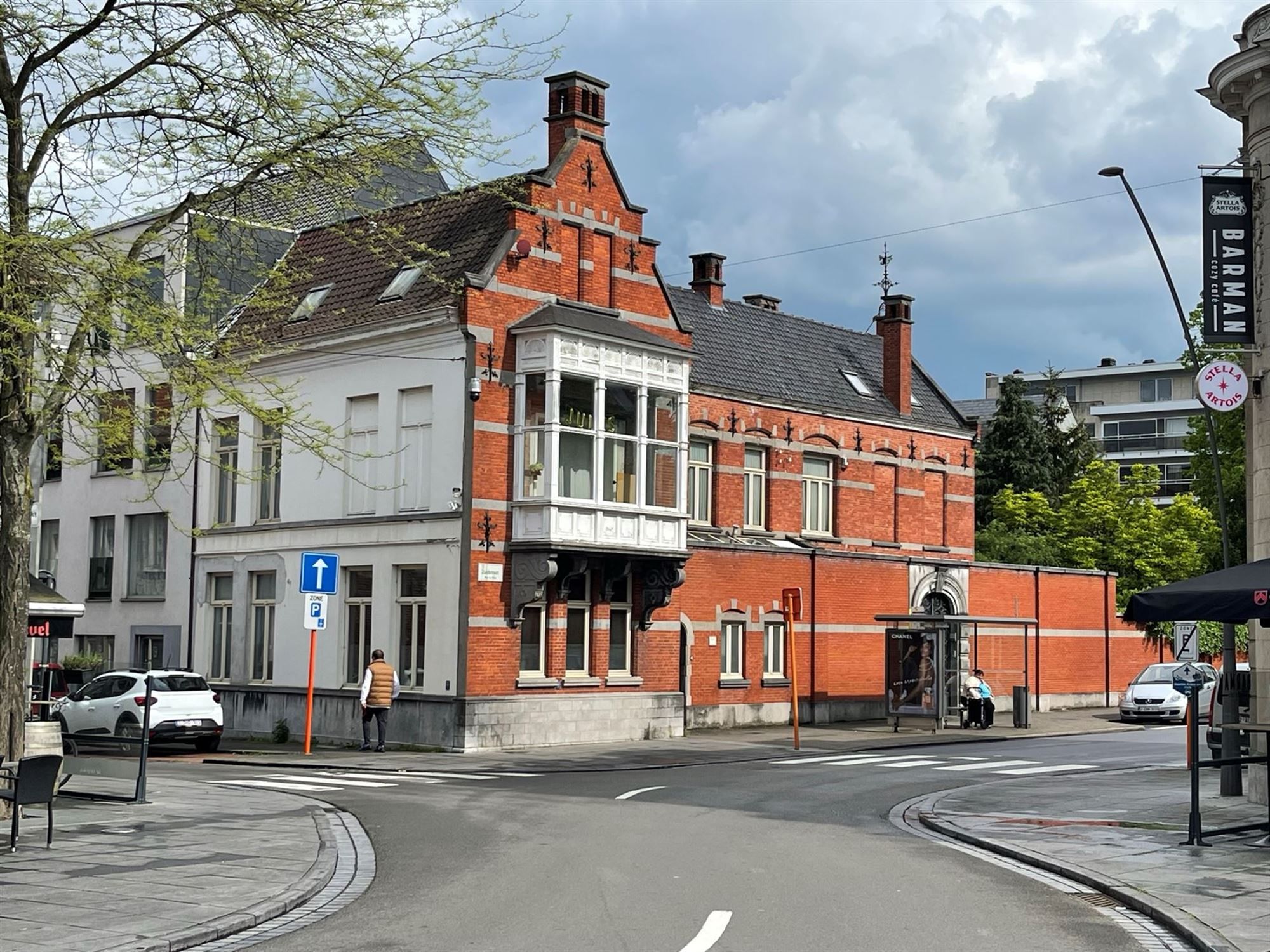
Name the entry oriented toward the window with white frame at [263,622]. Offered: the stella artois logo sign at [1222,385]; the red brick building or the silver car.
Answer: the silver car

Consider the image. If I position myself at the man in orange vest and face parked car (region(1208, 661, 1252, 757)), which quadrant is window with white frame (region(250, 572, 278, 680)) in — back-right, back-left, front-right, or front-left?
back-left

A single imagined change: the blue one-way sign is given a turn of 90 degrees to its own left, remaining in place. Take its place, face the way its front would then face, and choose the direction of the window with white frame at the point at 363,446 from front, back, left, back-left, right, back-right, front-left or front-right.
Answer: left

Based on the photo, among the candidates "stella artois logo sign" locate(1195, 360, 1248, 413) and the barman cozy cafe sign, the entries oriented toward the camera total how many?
2

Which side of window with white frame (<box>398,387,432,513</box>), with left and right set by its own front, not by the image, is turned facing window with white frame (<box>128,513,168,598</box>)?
right

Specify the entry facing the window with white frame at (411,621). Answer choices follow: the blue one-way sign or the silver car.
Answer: the silver car

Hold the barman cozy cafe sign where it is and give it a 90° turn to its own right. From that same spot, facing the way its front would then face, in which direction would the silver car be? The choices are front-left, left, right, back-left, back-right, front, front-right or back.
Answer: right

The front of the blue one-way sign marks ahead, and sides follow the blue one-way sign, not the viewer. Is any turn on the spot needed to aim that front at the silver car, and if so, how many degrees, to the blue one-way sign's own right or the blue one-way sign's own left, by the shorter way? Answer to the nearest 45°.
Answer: approximately 135° to the blue one-way sign's own left

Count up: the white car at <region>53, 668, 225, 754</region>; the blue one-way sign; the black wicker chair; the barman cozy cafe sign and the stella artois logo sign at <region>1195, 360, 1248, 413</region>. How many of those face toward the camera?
3

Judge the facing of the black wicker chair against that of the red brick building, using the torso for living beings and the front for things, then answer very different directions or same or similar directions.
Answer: very different directions
